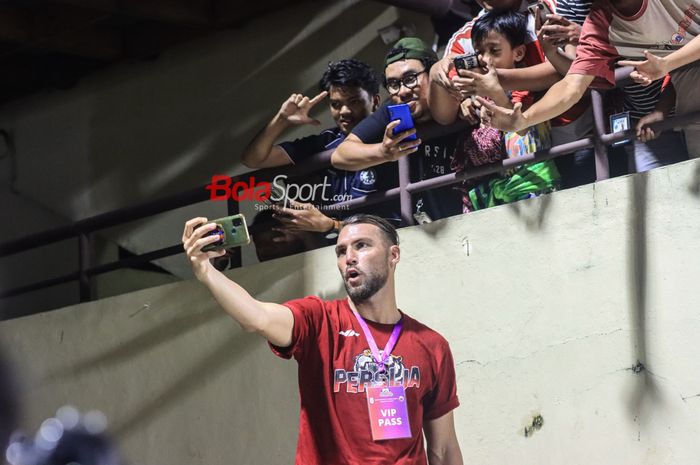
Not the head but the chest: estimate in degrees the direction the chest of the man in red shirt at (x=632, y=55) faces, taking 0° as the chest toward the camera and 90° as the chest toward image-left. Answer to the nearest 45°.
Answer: approximately 45°

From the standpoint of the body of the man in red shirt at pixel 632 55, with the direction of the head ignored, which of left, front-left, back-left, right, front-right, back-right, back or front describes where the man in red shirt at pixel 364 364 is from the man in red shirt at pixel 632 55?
front-right

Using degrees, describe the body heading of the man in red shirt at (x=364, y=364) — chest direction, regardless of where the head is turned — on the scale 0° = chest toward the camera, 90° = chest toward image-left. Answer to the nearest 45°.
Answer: approximately 0°

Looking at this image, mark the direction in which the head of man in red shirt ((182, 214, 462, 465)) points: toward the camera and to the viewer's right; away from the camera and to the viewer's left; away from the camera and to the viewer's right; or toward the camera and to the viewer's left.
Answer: toward the camera and to the viewer's left

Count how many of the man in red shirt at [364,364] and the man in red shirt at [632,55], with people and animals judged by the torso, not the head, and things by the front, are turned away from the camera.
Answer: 0
